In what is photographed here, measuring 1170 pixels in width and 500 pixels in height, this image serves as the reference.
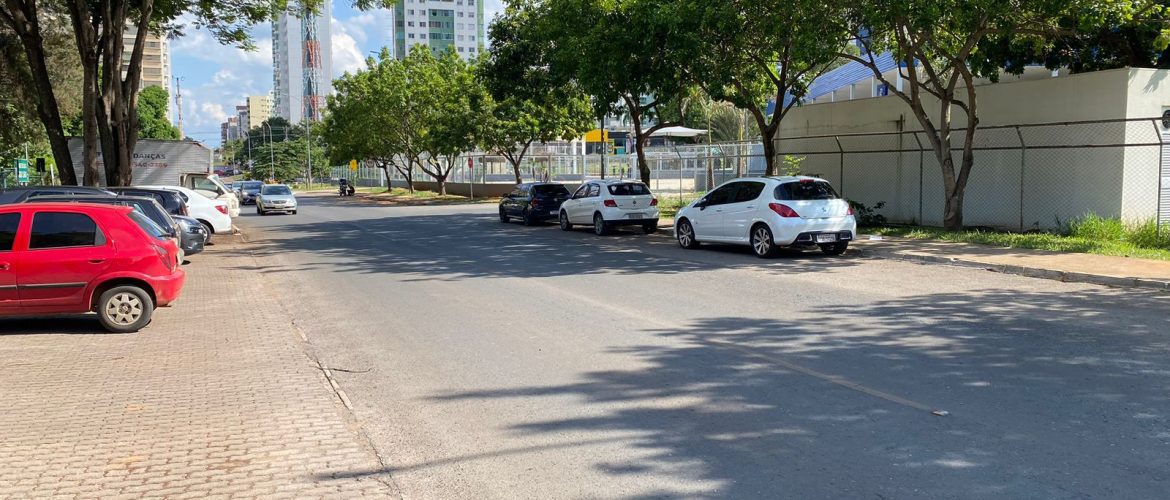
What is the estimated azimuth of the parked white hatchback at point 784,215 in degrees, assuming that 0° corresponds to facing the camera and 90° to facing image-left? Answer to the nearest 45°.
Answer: approximately 135°

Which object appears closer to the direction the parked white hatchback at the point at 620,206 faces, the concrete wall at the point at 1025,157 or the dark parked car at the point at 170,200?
the dark parked car

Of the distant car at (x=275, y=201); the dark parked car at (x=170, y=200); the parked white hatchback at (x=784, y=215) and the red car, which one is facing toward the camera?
the distant car at (x=275, y=201)

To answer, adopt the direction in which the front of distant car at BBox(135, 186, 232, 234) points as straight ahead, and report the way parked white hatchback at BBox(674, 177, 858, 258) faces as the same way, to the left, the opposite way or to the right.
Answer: to the right

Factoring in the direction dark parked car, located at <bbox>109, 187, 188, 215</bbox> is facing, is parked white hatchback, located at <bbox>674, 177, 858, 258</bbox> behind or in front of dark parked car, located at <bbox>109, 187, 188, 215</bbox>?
behind

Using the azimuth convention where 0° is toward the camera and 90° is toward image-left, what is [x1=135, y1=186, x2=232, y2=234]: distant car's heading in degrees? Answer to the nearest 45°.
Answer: approximately 90°

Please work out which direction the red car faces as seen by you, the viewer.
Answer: facing to the left of the viewer

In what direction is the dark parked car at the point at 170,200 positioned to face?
to the viewer's left

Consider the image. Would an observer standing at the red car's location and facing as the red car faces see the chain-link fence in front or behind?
behind

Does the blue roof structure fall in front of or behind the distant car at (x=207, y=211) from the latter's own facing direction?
behind

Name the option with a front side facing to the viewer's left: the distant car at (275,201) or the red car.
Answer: the red car
